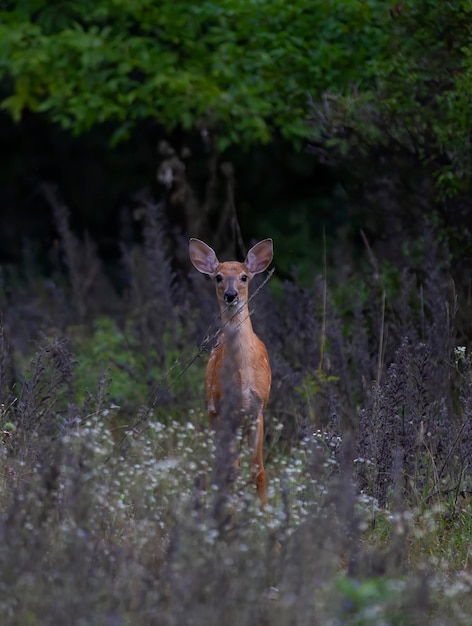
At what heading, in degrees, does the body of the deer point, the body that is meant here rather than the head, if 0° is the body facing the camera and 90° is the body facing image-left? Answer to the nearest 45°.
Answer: approximately 0°
